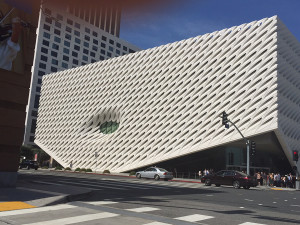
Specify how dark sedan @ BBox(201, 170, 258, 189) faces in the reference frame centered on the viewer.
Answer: facing away from the viewer and to the left of the viewer

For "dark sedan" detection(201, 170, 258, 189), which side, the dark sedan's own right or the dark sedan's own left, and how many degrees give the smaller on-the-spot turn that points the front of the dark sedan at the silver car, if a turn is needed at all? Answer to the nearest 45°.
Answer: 0° — it already faces it

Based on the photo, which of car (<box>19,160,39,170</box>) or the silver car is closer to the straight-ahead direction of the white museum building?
the silver car

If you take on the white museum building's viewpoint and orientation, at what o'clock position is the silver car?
The silver car is roughly at 12 o'clock from the white museum building.

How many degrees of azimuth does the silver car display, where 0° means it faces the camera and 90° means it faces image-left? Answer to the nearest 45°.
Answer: approximately 135°

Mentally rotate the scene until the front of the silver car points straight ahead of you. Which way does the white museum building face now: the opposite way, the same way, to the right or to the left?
to the left

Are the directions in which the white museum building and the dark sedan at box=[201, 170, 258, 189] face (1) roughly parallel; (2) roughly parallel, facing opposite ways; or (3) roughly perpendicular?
roughly perpendicular

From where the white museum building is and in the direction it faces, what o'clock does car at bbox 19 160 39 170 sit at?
The car is roughly at 2 o'clock from the white museum building.
